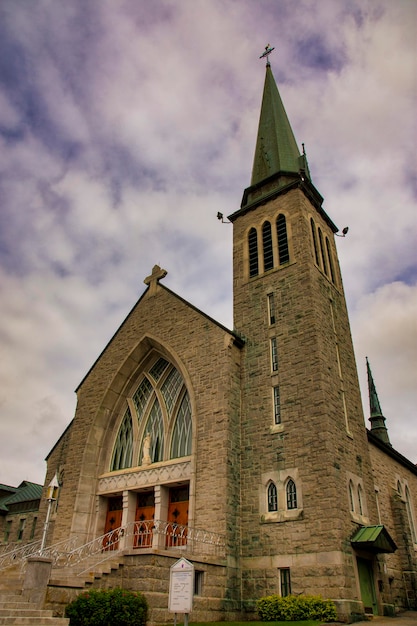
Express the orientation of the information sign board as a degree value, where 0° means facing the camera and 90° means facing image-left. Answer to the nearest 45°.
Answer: approximately 0°

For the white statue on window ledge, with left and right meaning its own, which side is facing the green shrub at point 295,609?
left

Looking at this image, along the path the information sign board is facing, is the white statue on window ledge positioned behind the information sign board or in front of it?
behind

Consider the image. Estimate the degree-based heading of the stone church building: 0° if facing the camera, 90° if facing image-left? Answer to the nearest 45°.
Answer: approximately 45°
